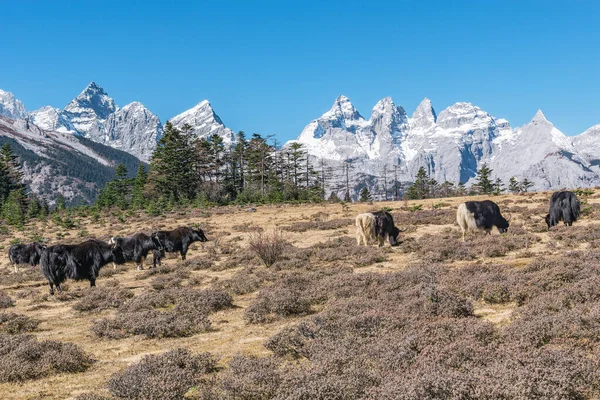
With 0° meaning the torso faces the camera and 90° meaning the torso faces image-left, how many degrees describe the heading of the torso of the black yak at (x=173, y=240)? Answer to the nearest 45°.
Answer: approximately 270°

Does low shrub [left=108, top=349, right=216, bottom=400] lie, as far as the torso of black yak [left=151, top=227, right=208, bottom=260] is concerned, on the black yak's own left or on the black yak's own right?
on the black yak's own right
